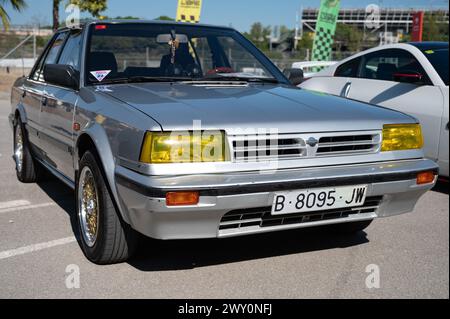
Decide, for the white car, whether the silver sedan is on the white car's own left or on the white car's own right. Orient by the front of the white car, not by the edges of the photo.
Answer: on the white car's own right

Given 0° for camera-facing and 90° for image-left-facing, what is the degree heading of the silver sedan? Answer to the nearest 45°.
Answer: approximately 315°

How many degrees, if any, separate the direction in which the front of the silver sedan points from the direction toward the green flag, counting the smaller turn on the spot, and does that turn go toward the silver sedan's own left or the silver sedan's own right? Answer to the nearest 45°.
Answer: approximately 135° to the silver sedan's own left

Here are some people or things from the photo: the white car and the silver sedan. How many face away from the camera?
0

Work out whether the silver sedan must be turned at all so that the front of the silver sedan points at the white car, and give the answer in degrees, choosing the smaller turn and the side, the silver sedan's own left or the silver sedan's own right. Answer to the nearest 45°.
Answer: approximately 90° to the silver sedan's own left

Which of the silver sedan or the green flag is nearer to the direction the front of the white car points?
the silver sedan

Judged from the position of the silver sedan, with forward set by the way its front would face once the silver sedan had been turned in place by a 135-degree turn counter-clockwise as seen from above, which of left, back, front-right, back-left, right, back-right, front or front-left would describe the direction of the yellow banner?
front

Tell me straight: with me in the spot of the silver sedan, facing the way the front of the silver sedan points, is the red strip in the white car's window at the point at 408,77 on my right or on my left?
on my left
